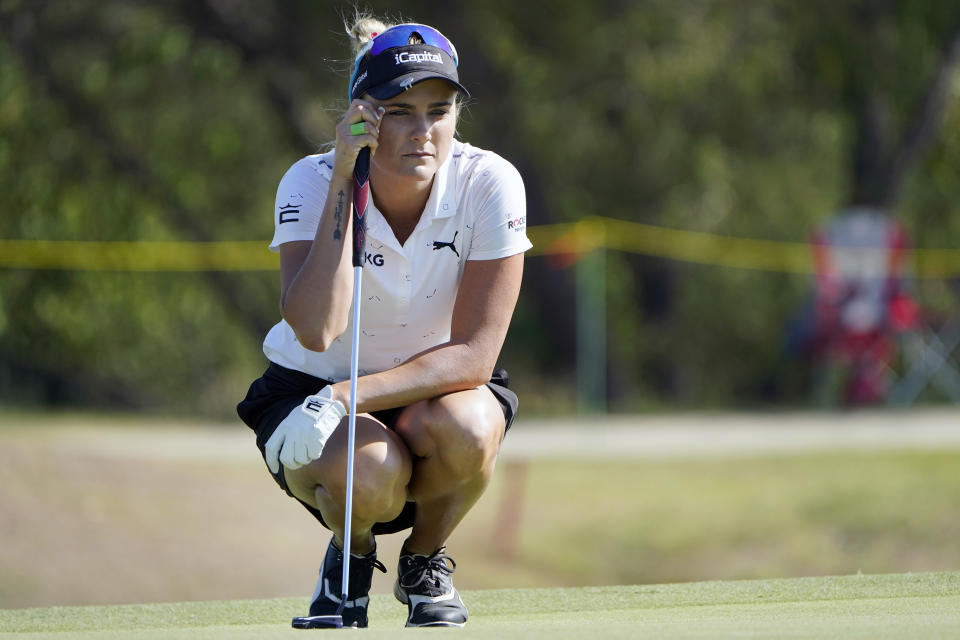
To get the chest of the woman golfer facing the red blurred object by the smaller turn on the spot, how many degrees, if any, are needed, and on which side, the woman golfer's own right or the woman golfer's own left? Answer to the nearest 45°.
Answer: approximately 135° to the woman golfer's own left

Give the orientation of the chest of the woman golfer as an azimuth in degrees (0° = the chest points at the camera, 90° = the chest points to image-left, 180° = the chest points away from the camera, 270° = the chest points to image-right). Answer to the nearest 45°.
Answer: approximately 0°

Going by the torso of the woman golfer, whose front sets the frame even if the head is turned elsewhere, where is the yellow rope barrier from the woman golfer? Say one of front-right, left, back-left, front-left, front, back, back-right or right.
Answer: back

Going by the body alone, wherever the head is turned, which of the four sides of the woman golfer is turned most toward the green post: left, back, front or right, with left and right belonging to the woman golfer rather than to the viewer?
back
